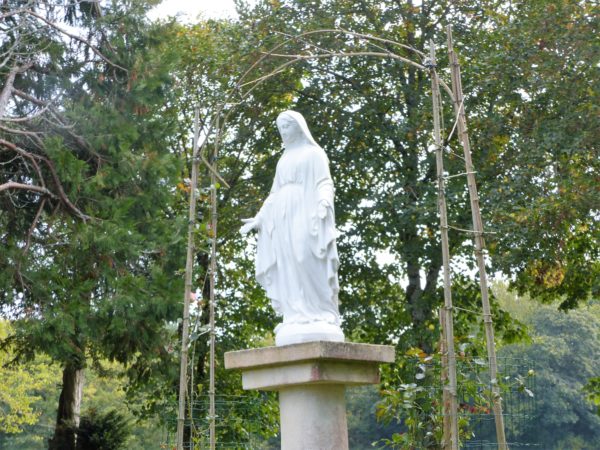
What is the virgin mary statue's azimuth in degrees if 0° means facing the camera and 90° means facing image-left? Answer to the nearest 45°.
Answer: approximately 45°
